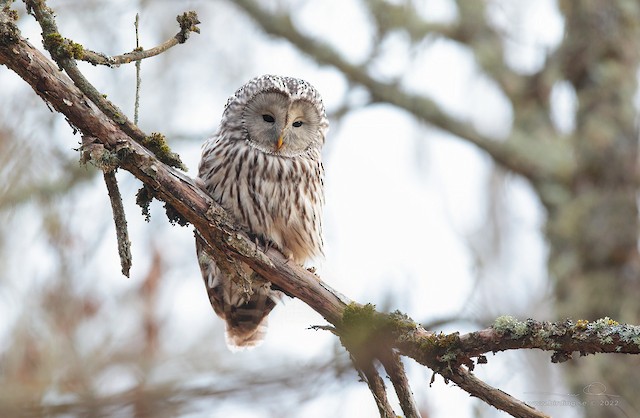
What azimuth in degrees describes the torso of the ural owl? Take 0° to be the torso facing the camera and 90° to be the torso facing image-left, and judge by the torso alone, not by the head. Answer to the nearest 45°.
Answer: approximately 315°

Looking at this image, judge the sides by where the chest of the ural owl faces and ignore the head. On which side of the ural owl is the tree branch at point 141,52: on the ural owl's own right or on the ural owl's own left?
on the ural owl's own right
